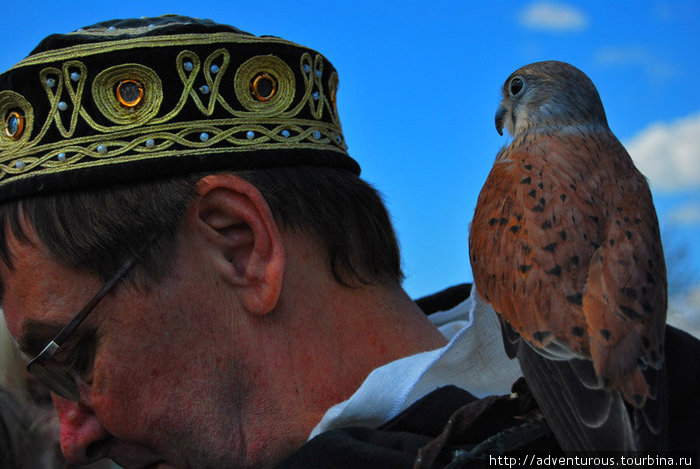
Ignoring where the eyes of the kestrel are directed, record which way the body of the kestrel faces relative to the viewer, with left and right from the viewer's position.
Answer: facing away from the viewer and to the left of the viewer

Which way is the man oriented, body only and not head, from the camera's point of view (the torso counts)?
to the viewer's left

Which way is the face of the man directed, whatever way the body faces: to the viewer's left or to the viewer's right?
to the viewer's left
